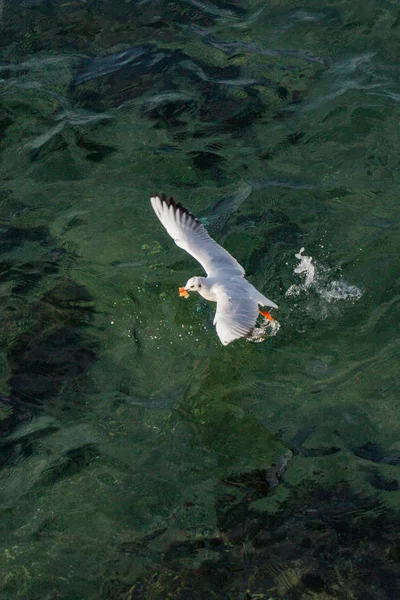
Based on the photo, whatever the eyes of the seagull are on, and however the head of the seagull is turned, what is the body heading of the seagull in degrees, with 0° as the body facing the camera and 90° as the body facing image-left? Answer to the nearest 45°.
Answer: approximately 90°

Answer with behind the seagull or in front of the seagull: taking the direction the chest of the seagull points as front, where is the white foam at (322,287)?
behind
